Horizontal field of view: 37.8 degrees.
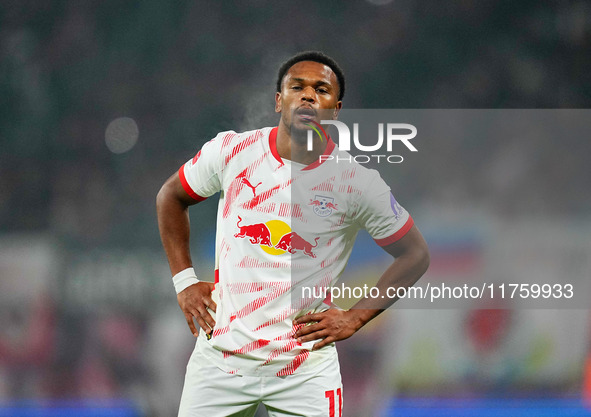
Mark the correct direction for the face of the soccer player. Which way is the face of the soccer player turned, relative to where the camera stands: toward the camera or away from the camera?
toward the camera

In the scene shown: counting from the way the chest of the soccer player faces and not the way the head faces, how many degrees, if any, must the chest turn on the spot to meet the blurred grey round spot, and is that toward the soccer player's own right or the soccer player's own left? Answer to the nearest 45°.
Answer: approximately 135° to the soccer player's own right

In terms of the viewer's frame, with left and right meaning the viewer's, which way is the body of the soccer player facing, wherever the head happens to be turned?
facing the viewer
